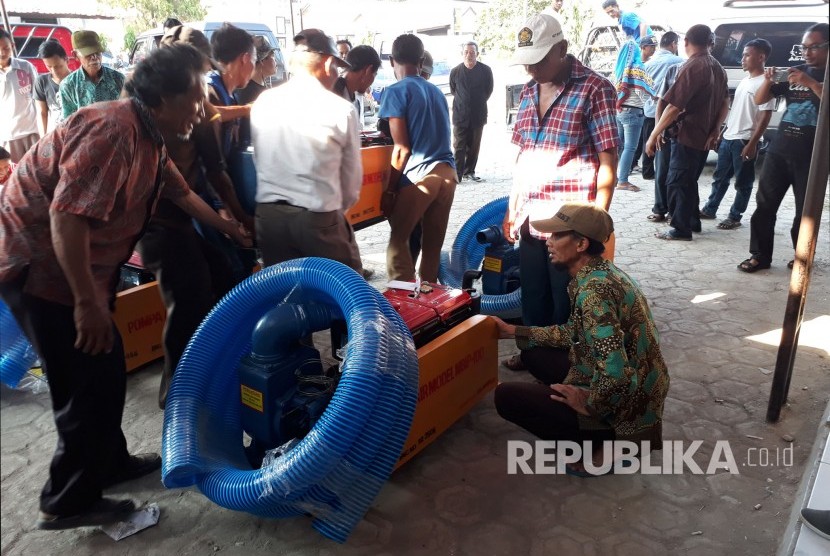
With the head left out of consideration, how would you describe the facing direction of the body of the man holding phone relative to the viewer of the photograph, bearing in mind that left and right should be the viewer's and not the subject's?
facing the viewer and to the left of the viewer

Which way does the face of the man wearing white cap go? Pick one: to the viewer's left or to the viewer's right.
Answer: to the viewer's left

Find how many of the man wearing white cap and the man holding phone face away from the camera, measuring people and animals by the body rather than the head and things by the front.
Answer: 0

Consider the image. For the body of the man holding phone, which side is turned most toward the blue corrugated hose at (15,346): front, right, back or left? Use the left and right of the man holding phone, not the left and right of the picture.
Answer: front

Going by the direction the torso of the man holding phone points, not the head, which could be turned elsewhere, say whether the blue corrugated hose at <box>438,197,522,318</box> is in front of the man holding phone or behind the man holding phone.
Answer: in front
